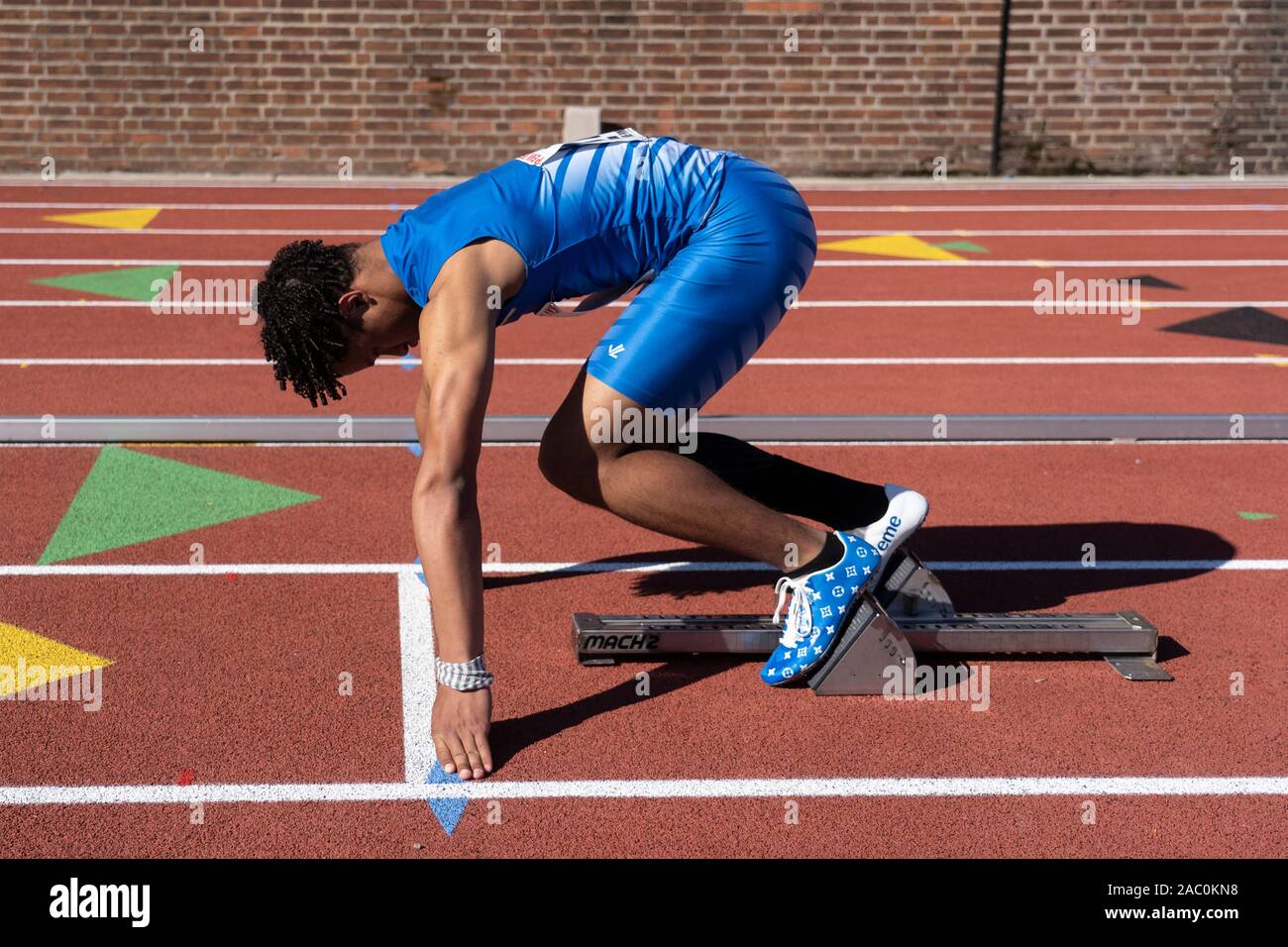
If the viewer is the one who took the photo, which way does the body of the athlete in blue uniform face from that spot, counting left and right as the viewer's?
facing to the left of the viewer

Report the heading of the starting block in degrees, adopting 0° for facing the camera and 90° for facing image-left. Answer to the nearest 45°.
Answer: approximately 90°
